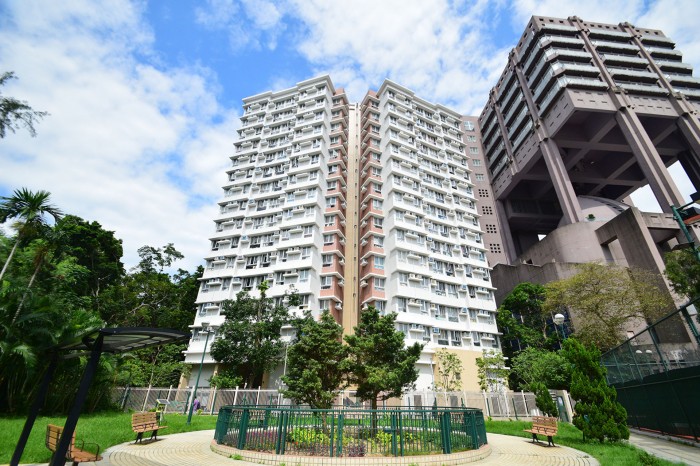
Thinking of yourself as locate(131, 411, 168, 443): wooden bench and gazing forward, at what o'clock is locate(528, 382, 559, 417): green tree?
The green tree is roughly at 11 o'clock from the wooden bench.

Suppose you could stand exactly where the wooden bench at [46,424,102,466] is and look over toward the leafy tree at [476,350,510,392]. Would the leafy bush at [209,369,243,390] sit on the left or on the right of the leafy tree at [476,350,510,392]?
left

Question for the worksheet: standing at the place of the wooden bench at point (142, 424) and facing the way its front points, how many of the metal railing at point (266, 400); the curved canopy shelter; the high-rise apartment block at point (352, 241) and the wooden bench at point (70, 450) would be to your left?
2

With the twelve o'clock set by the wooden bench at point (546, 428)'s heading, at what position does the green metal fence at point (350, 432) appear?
The green metal fence is roughly at 12 o'clock from the wooden bench.

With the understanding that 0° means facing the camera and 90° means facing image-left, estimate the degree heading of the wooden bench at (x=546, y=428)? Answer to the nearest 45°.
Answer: approximately 45°

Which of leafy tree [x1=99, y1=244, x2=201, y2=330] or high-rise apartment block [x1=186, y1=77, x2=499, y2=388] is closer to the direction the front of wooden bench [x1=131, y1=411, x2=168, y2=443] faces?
the high-rise apartment block

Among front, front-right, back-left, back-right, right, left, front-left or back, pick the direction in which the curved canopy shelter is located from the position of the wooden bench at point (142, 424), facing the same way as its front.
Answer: front-right

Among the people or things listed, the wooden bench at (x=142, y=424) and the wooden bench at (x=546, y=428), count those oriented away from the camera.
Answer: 0

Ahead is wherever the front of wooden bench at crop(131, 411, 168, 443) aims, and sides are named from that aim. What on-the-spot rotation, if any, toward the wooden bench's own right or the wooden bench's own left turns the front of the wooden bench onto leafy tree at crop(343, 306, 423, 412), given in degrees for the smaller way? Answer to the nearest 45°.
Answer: approximately 45° to the wooden bench's own left

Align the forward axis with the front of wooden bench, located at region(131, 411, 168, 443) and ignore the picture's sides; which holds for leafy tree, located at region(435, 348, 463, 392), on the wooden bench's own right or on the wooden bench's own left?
on the wooden bench's own left

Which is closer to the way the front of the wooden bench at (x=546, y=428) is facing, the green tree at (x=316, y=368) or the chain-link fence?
the green tree

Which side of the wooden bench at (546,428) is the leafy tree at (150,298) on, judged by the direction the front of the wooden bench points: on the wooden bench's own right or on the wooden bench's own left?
on the wooden bench's own right

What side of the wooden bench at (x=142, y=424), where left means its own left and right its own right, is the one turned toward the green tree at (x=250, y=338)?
left

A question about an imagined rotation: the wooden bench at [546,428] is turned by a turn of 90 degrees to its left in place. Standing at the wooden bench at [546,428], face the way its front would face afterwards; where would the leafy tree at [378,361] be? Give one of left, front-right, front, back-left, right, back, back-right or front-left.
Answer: back-right
